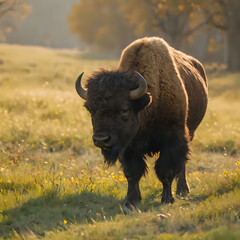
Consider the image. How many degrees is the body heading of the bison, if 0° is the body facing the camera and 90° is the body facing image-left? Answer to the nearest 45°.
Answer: approximately 45°

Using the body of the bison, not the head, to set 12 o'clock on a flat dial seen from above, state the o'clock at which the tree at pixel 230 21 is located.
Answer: The tree is roughly at 5 o'clock from the bison.
